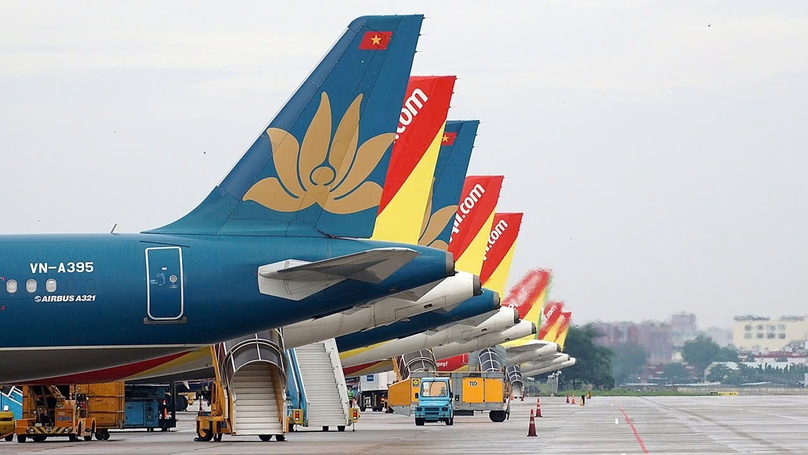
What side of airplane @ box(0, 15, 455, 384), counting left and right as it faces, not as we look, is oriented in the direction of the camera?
left

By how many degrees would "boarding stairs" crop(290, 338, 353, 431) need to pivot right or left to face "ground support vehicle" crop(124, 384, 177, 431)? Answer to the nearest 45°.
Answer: approximately 135° to its right

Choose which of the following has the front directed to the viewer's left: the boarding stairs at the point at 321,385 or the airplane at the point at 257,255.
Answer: the airplane

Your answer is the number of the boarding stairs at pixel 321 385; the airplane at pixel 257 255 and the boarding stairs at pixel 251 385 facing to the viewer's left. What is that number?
1

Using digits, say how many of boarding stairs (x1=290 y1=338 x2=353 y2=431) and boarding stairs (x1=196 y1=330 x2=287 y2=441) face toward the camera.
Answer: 2
